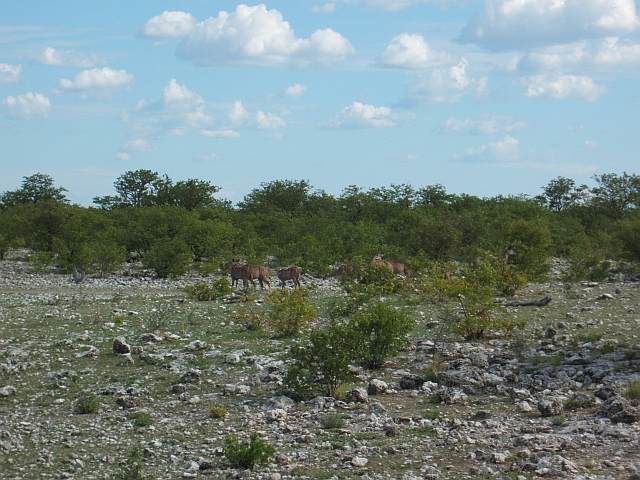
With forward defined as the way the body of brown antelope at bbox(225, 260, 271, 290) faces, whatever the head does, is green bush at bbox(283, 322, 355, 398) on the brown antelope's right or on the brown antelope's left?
on the brown antelope's left

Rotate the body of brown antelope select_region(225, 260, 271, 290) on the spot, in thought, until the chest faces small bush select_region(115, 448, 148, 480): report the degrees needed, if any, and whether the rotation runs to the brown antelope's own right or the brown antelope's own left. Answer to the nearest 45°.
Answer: approximately 90° to the brown antelope's own left

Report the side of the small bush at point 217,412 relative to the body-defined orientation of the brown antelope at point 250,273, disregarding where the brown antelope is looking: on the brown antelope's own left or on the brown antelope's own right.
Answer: on the brown antelope's own left

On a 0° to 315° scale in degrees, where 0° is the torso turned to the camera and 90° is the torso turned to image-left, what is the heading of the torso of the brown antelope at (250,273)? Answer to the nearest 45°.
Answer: approximately 90°

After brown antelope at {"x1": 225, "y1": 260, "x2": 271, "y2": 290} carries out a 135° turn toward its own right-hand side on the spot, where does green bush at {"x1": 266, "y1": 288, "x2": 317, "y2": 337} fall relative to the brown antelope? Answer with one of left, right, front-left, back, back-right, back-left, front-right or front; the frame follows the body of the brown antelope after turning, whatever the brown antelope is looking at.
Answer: back-right

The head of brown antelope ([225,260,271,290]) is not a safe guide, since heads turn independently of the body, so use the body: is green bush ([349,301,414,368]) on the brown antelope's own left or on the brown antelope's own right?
on the brown antelope's own left

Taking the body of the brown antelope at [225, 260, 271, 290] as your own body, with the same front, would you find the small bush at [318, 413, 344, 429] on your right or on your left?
on your left

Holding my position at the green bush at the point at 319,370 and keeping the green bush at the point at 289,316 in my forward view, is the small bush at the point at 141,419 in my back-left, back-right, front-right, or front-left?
back-left

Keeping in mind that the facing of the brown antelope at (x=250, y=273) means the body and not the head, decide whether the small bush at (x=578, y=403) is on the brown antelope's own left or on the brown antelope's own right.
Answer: on the brown antelope's own left

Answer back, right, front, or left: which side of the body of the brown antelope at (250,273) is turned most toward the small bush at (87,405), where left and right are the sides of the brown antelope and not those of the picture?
left
